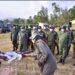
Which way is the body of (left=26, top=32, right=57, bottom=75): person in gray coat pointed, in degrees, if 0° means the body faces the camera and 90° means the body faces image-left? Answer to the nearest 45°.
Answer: approximately 90°

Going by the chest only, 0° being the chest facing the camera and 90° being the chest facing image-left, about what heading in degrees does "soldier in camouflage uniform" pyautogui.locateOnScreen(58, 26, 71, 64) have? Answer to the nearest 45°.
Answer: approximately 45°

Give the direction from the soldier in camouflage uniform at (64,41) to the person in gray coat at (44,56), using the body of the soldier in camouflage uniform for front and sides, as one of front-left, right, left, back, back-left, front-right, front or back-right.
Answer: front-left

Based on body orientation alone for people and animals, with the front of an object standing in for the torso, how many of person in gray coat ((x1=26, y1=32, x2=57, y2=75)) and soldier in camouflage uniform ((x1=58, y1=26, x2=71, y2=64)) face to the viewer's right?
0

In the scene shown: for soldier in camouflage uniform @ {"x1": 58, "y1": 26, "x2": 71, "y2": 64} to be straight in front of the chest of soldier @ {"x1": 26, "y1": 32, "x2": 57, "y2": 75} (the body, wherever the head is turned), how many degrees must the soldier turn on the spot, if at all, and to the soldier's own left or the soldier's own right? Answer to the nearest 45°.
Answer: approximately 90° to the soldier's own right

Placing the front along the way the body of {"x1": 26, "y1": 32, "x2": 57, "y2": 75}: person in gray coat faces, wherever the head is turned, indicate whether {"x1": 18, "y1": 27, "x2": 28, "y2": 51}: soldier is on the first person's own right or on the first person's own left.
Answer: on the first person's own right

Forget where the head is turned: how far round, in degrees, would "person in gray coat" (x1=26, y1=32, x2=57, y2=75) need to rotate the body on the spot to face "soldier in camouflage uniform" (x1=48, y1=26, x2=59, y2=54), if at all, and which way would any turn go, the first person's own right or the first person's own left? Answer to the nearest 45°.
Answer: approximately 90° to the first person's own right
